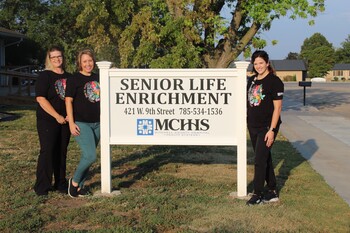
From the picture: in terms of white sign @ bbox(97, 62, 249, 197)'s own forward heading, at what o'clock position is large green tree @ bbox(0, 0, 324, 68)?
The large green tree is roughly at 6 o'clock from the white sign.

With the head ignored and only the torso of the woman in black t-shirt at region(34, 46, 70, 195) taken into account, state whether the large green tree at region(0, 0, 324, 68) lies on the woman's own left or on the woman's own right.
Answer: on the woman's own left

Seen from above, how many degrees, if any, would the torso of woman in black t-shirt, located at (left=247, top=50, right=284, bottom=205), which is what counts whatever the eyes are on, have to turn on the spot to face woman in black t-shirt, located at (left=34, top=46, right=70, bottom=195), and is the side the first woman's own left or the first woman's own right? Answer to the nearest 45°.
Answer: approximately 45° to the first woman's own right

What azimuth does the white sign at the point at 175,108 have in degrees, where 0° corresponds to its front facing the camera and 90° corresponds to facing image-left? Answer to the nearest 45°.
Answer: approximately 0°
